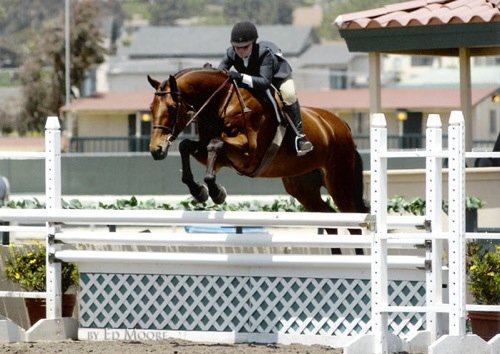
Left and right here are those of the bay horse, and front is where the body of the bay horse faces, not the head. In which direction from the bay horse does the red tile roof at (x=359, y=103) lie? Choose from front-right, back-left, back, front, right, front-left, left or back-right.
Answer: back-right

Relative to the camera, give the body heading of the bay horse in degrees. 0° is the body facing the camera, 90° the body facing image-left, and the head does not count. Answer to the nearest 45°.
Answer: approximately 45°

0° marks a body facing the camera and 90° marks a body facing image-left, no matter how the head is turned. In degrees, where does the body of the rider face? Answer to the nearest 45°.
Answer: approximately 45°

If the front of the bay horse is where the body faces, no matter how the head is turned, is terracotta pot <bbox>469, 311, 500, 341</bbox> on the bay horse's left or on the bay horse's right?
on the bay horse's left
